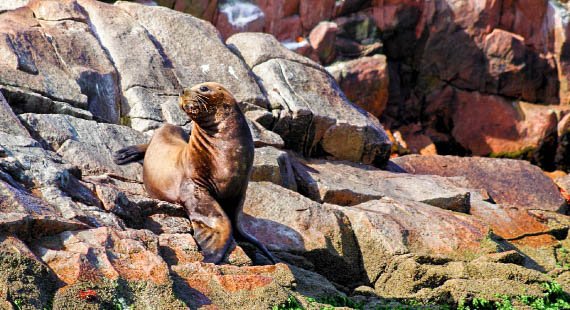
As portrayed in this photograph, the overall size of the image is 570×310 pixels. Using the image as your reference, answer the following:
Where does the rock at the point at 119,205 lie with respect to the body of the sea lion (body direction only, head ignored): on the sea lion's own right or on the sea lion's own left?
on the sea lion's own right

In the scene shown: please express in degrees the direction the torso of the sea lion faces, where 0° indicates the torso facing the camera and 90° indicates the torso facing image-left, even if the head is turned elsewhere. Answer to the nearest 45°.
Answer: approximately 315°

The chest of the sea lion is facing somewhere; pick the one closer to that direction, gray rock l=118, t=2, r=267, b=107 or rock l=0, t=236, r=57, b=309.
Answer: the rock

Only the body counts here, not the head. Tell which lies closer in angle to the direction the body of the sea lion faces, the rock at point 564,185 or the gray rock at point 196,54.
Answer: the rock

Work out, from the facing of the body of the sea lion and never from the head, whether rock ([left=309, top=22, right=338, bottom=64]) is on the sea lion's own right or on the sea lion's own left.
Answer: on the sea lion's own left

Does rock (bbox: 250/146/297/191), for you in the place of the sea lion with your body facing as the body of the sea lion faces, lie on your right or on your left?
on your left

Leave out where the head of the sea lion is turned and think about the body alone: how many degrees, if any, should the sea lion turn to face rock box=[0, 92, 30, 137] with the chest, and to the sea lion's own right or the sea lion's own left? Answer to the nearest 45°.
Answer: approximately 135° to the sea lion's own right

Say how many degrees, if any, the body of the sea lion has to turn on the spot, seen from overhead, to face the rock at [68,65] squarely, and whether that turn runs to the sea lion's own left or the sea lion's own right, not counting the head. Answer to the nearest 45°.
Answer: approximately 180°

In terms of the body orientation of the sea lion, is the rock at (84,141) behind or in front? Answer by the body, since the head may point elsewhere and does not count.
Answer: behind

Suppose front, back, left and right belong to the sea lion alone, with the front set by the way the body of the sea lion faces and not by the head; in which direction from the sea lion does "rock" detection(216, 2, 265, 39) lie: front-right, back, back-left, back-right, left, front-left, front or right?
back-left

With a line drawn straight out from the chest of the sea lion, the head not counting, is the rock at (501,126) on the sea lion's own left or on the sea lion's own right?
on the sea lion's own left

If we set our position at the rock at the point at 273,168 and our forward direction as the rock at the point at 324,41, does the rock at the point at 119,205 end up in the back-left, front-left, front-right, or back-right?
back-left

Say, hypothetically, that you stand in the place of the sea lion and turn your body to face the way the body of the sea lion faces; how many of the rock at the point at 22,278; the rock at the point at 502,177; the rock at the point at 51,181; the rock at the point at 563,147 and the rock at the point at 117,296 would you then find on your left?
2

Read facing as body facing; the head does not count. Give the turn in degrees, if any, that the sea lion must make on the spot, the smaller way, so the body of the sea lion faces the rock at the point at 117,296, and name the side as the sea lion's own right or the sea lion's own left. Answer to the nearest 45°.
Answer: approximately 45° to the sea lion's own right

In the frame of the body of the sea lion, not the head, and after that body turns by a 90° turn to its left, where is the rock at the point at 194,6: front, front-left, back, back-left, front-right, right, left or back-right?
front-left
